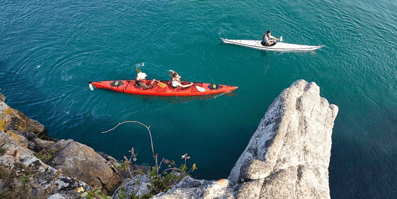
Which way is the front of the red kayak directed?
to the viewer's right

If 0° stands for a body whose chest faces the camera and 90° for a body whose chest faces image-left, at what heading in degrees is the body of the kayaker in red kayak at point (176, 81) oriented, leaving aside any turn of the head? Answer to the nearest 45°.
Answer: approximately 270°

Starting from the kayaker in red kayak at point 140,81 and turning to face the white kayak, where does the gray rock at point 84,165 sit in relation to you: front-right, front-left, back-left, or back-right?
back-right

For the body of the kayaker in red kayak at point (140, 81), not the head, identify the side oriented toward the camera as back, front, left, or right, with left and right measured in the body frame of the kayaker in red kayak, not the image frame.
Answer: right

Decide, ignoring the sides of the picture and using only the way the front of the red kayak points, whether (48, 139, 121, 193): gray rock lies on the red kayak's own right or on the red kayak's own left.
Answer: on the red kayak's own right
